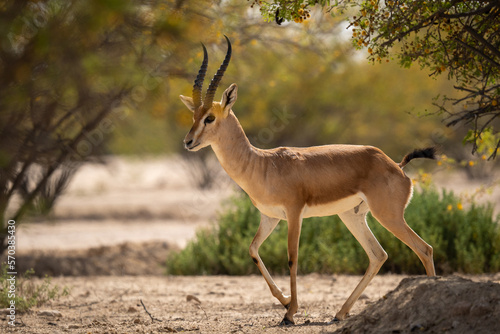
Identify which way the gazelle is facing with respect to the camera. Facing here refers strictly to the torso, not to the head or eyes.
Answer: to the viewer's left

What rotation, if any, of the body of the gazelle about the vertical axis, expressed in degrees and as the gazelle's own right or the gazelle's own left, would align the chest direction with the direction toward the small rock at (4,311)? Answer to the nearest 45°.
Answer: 0° — it already faces it

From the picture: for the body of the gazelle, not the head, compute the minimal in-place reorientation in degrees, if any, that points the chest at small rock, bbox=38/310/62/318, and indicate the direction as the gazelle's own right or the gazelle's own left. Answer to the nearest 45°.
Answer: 0° — it already faces it

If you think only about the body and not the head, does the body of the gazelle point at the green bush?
no

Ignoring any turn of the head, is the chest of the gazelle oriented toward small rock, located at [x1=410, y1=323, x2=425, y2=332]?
no

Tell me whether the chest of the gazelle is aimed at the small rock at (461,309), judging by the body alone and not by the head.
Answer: no

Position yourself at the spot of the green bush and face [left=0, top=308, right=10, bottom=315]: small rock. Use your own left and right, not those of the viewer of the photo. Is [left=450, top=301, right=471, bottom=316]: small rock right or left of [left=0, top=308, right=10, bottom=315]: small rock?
left

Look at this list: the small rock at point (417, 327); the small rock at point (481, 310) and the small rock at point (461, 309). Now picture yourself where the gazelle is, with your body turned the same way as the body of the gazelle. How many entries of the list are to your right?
0

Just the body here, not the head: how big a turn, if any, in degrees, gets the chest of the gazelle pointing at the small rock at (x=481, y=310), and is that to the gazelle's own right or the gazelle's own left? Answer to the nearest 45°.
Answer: approximately 135° to the gazelle's own left

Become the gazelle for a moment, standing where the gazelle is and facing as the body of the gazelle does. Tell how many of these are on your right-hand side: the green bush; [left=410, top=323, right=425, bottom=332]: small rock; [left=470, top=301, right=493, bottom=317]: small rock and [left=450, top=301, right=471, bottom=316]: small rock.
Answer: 1

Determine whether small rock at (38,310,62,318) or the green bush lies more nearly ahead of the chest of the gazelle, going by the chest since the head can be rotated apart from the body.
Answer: the small rock
